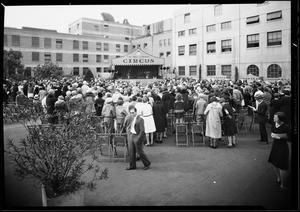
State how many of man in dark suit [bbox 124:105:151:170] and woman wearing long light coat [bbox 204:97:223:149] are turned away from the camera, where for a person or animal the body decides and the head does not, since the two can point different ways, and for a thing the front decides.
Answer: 1

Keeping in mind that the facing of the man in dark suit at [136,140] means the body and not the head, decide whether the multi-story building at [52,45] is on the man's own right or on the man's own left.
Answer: on the man's own right

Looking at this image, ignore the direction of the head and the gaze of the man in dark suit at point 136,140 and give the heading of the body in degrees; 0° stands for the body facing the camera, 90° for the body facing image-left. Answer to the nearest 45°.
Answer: approximately 45°

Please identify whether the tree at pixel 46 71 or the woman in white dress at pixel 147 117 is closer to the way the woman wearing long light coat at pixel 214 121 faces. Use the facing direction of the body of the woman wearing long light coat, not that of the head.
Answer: the tree

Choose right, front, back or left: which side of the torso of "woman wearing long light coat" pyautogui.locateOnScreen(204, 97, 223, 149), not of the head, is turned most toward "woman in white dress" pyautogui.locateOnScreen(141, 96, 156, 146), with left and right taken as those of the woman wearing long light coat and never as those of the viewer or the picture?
left

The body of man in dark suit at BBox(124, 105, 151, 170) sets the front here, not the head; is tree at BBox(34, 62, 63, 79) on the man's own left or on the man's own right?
on the man's own right

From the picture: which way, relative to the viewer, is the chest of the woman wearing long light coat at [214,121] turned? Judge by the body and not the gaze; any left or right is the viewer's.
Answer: facing away from the viewer

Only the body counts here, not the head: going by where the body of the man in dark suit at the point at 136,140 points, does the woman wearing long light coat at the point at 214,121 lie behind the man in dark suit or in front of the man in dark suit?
behind

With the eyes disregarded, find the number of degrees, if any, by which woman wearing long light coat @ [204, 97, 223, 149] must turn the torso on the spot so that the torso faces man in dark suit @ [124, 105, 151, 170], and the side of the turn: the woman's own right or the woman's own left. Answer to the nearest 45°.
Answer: approximately 135° to the woman's own left
